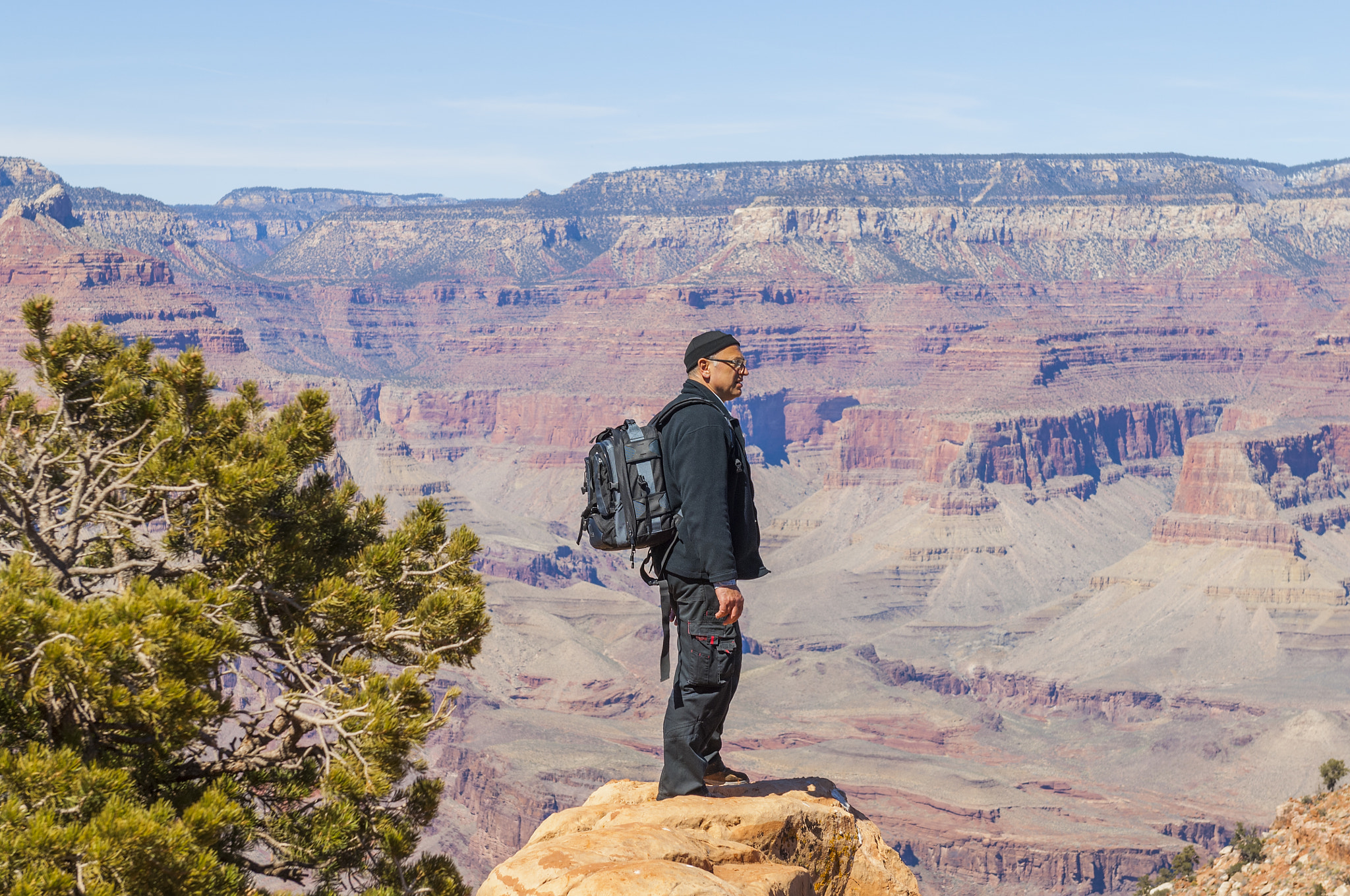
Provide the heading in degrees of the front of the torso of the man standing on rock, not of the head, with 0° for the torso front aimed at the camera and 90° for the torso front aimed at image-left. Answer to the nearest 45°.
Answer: approximately 270°

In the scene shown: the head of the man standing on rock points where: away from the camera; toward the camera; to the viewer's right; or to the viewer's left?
to the viewer's right
